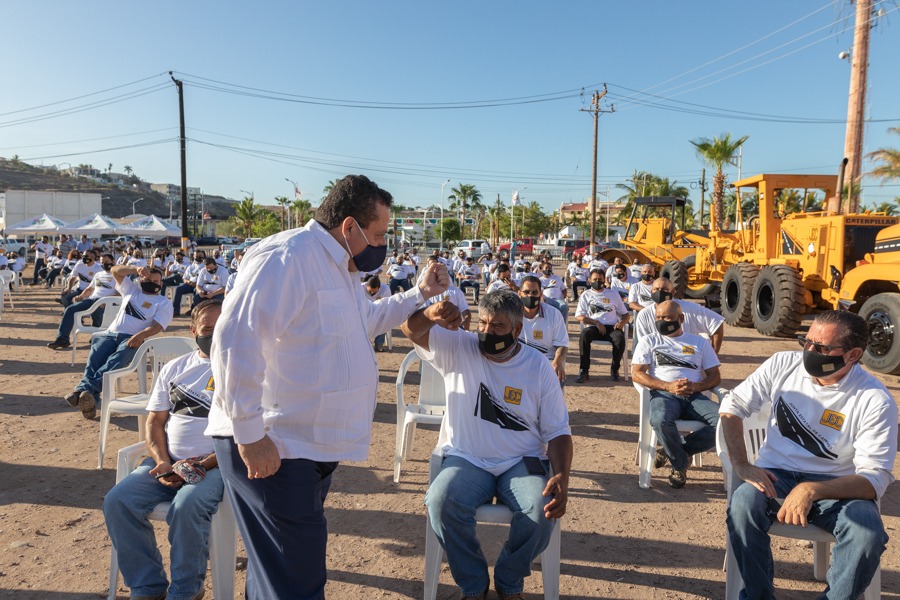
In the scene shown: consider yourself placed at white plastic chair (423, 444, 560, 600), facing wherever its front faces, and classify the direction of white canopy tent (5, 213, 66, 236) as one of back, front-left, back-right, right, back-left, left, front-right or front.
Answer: back-right

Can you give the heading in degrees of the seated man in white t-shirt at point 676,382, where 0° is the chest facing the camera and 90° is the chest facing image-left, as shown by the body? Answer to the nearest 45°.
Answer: approximately 0°

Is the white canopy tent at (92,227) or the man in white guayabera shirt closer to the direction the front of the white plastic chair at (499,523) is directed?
the man in white guayabera shirt

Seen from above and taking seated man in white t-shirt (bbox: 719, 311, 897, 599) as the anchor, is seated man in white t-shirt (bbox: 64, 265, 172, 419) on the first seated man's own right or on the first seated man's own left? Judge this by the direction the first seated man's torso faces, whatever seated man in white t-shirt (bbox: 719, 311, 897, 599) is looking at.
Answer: on the first seated man's own right

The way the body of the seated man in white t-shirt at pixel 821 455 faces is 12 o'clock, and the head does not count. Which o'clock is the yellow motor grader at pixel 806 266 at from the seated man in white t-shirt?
The yellow motor grader is roughly at 6 o'clock from the seated man in white t-shirt.

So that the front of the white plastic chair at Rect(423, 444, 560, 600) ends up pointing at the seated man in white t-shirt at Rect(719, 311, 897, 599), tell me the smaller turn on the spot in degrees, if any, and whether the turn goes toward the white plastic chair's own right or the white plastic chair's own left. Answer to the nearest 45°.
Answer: approximately 90° to the white plastic chair's own left

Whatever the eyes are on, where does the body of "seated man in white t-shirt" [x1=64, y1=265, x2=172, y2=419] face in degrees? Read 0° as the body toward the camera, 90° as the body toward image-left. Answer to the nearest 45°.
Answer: approximately 45°
